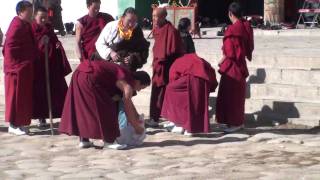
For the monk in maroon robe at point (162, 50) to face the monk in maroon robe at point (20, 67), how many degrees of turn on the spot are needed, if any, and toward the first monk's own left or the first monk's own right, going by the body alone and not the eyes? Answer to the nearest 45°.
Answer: approximately 45° to the first monk's own right

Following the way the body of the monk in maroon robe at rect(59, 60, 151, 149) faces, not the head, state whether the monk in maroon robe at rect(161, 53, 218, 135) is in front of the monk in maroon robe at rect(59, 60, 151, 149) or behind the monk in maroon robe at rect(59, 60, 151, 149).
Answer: in front

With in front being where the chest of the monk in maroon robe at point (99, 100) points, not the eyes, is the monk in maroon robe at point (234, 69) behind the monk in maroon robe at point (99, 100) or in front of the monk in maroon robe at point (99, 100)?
in front
